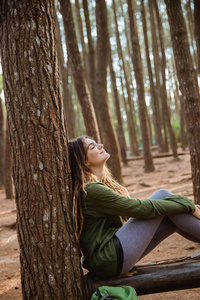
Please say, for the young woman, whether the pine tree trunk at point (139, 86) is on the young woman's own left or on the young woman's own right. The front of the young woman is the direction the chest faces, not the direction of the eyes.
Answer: on the young woman's own left

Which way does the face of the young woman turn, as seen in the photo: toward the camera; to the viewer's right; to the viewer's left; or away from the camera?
to the viewer's right

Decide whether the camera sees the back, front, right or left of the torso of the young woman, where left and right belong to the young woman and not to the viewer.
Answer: right

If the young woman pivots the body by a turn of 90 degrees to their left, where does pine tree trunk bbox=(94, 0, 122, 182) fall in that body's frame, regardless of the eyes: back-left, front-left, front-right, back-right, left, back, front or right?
front

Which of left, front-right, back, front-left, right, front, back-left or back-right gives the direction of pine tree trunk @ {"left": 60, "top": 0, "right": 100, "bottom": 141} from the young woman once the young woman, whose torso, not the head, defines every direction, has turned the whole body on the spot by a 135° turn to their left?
front-right
